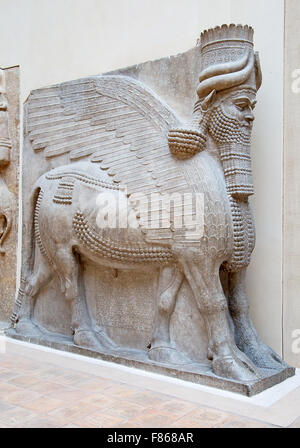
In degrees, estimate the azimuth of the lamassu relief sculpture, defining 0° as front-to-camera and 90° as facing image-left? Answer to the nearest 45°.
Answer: approximately 315°

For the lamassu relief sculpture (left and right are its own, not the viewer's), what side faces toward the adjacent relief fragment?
back
